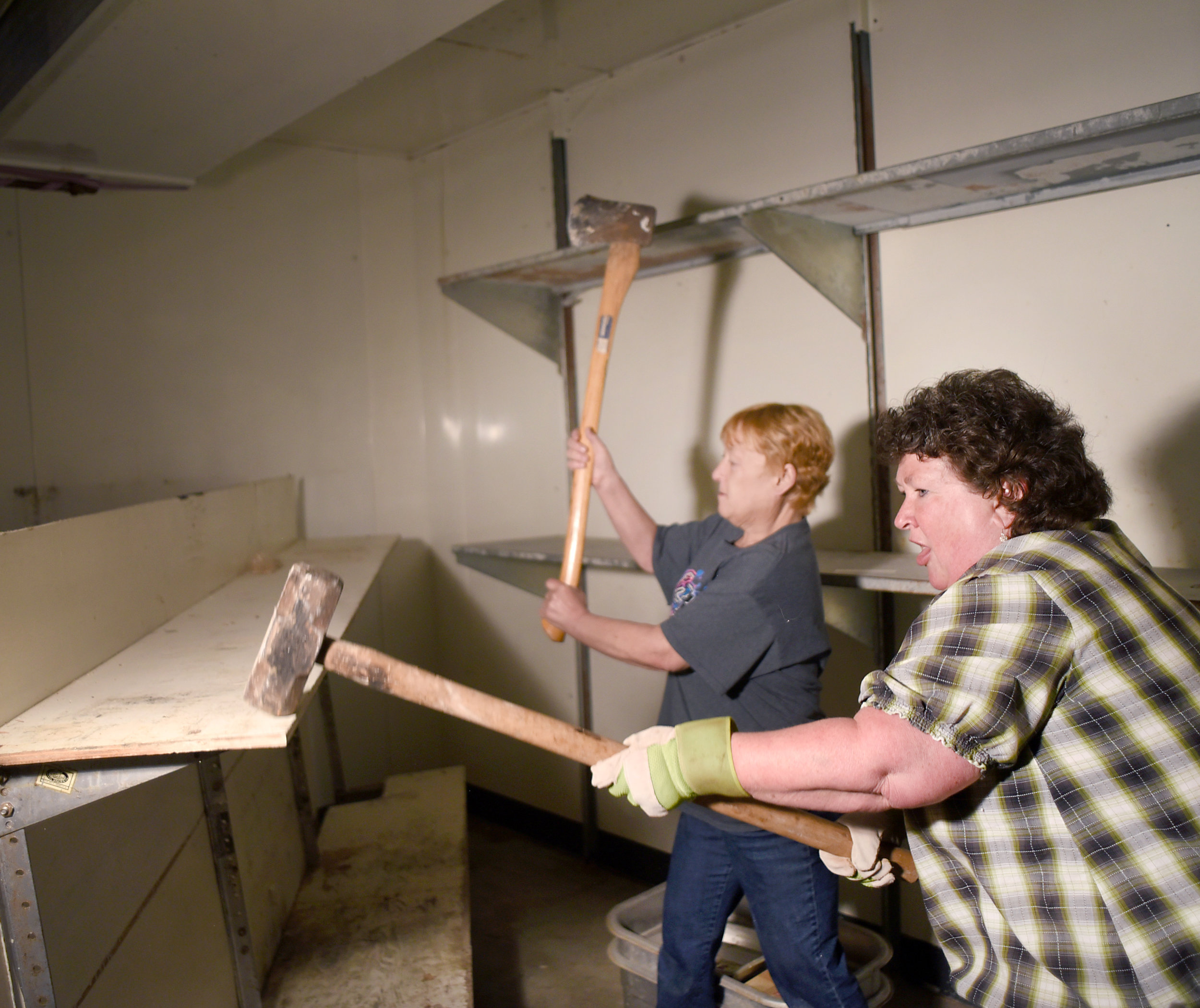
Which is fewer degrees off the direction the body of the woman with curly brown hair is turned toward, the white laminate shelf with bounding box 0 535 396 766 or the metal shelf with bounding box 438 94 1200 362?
the white laminate shelf

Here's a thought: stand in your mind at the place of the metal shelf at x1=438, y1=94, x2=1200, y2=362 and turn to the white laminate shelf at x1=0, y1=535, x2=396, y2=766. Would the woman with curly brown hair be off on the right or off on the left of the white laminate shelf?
left

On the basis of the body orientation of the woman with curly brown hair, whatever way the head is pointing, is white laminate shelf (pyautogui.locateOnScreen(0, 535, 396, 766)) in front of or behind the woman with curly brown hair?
in front

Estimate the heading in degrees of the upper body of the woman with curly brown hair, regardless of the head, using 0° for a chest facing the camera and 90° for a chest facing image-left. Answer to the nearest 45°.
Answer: approximately 90°

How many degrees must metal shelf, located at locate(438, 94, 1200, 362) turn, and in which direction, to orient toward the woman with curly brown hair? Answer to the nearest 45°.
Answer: approximately 45° to its left

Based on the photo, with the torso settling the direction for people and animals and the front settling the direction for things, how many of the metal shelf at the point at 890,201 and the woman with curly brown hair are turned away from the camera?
0

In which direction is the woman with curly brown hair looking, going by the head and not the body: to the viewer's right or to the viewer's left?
to the viewer's left

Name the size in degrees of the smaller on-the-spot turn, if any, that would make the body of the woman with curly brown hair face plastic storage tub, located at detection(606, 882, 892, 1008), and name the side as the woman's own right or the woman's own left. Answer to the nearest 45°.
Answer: approximately 45° to the woman's own right

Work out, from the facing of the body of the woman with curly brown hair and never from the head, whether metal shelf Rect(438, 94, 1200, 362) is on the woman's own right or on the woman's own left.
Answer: on the woman's own right

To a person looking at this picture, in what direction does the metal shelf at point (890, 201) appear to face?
facing the viewer and to the left of the viewer
